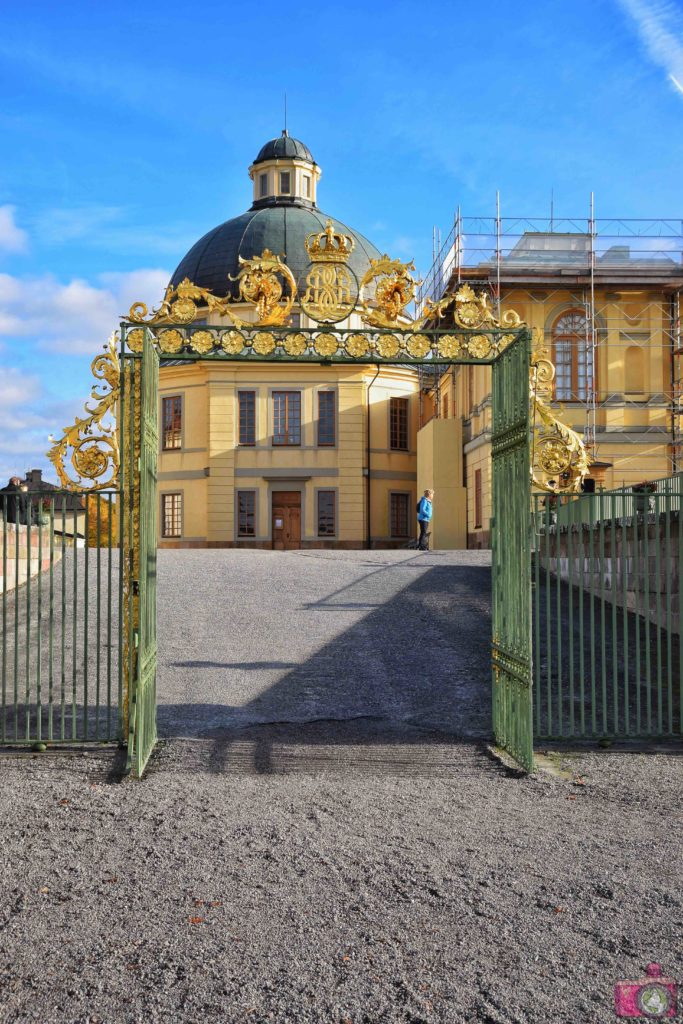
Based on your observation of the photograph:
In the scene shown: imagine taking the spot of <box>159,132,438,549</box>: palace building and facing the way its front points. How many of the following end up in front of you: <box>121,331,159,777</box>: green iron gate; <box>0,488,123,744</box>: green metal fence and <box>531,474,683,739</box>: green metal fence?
3

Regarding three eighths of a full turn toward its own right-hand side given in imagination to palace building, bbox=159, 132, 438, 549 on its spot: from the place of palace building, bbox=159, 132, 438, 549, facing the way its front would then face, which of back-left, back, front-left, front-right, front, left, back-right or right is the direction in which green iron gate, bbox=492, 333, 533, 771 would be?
back-left

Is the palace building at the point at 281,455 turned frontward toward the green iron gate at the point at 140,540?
yes

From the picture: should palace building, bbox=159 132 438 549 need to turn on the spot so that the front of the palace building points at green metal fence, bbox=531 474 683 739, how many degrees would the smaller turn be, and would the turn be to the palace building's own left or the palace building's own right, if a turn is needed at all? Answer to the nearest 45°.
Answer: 0° — it already faces it

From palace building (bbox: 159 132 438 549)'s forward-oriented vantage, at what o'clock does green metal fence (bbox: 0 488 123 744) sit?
The green metal fence is roughly at 12 o'clock from the palace building.

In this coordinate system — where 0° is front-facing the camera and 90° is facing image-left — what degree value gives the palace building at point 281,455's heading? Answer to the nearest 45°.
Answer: approximately 0°
